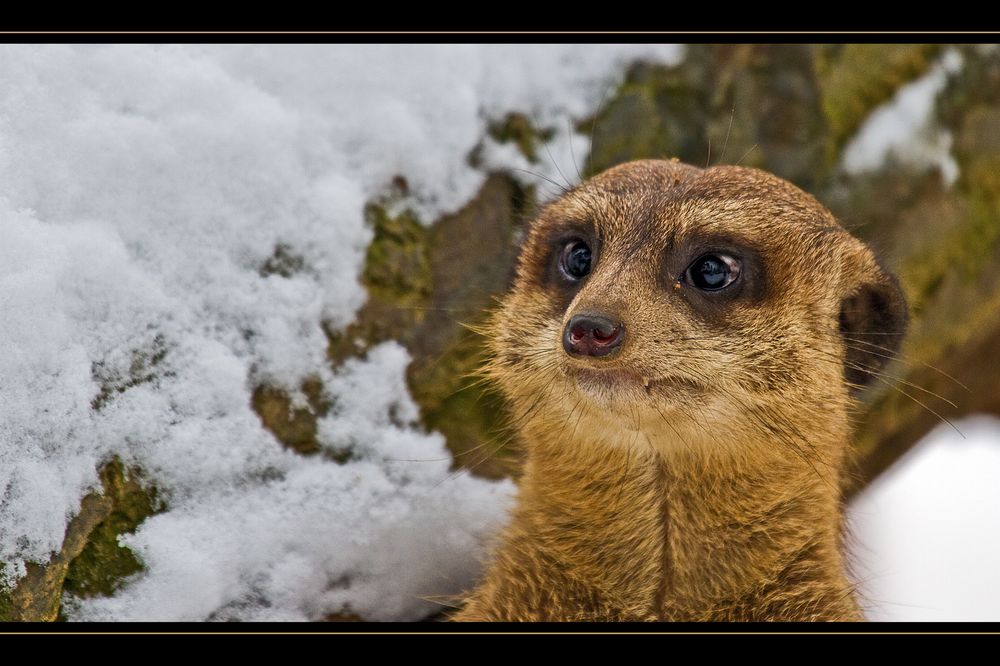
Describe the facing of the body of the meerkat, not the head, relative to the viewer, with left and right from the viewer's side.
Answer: facing the viewer and to the left of the viewer
